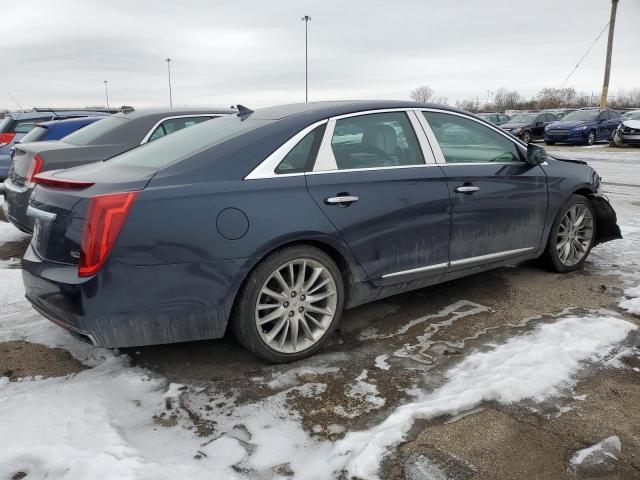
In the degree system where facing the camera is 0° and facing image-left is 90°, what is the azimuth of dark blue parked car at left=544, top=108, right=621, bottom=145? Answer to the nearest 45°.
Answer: approximately 45°

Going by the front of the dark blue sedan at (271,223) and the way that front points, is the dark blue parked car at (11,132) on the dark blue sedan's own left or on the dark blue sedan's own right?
on the dark blue sedan's own left

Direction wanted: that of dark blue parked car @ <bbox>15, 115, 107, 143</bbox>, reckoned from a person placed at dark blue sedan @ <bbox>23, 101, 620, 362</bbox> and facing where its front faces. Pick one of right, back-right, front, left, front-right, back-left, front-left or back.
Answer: left

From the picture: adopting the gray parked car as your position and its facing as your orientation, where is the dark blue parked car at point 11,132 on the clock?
The dark blue parked car is roughly at 10 o'clock from the gray parked car.

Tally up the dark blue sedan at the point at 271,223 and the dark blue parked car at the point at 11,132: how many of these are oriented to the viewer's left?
0

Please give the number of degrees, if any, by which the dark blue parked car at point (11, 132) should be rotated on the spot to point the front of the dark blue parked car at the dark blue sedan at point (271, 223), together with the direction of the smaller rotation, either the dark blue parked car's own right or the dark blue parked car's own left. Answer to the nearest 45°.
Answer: approximately 135° to the dark blue parked car's own right

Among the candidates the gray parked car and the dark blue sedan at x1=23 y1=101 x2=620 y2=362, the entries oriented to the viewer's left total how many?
0

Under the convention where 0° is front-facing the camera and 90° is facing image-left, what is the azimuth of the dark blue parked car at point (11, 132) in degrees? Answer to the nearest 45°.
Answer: approximately 225°

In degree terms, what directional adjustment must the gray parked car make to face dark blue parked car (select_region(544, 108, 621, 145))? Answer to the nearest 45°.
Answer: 0° — it already faces it

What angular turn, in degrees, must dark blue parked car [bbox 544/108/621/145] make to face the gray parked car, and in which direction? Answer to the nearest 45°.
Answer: approximately 45° to its left

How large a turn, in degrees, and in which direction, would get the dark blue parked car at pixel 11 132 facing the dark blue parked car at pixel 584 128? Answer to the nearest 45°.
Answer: approximately 45° to its right

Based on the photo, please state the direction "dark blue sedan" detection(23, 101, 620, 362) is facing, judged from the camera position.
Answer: facing away from the viewer and to the right of the viewer
